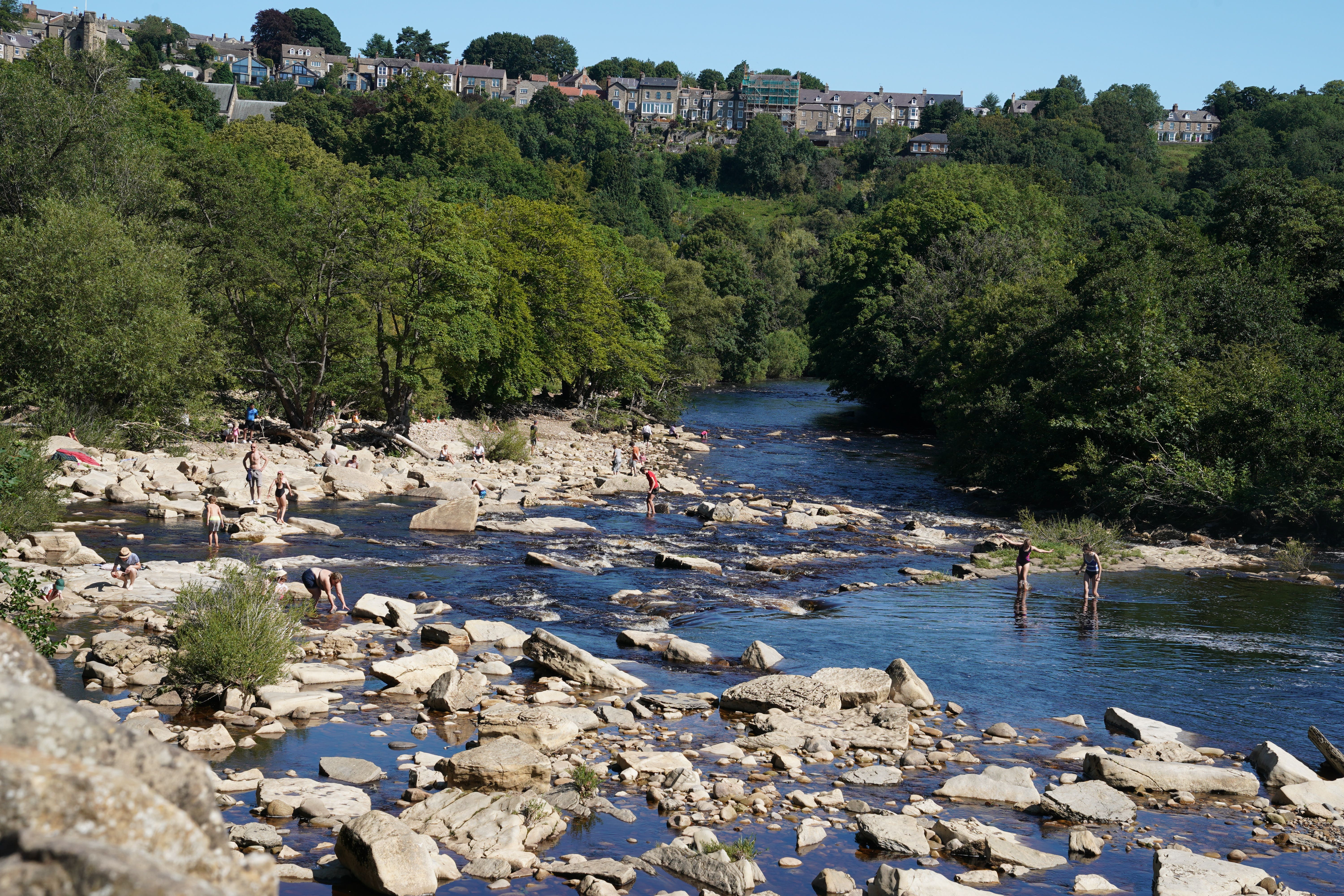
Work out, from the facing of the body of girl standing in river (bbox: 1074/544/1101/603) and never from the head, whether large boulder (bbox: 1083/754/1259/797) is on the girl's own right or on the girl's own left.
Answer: on the girl's own left

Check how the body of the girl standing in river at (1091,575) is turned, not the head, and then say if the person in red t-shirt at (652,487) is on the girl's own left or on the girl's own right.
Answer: on the girl's own right

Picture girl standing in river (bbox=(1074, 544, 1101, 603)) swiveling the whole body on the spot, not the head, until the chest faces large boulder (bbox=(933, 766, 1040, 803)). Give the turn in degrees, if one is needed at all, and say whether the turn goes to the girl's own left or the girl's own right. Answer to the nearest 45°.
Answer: approximately 45° to the girl's own left

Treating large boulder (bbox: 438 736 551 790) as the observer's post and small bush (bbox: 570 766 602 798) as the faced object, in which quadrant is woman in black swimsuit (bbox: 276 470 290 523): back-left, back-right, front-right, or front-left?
back-left

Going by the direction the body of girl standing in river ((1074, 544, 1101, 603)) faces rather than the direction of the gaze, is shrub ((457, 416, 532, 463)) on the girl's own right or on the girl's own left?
on the girl's own right

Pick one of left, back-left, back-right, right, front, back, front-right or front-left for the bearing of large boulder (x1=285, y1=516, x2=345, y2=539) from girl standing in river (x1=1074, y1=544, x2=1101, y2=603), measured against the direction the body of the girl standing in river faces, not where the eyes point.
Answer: front-right

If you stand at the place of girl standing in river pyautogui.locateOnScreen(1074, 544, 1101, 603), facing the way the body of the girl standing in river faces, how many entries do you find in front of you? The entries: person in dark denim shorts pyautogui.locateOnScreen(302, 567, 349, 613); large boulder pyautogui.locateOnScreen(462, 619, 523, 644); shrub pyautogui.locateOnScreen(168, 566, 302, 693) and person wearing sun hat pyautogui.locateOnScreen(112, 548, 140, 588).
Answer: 4

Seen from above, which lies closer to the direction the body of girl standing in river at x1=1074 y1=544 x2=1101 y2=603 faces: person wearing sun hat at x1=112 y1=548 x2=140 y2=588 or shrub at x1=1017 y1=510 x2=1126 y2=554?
the person wearing sun hat

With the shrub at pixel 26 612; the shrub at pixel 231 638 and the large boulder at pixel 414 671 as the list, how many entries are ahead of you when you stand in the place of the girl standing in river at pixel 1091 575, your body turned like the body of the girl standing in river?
3

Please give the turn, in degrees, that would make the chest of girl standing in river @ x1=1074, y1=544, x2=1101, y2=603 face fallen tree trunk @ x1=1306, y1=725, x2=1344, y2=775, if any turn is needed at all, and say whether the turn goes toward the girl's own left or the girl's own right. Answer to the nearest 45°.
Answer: approximately 45° to the girl's own left

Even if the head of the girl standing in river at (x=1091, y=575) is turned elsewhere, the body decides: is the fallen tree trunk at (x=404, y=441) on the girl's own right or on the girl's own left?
on the girl's own right

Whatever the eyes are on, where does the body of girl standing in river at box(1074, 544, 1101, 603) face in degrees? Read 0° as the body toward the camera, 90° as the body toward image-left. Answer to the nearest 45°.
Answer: approximately 45°
